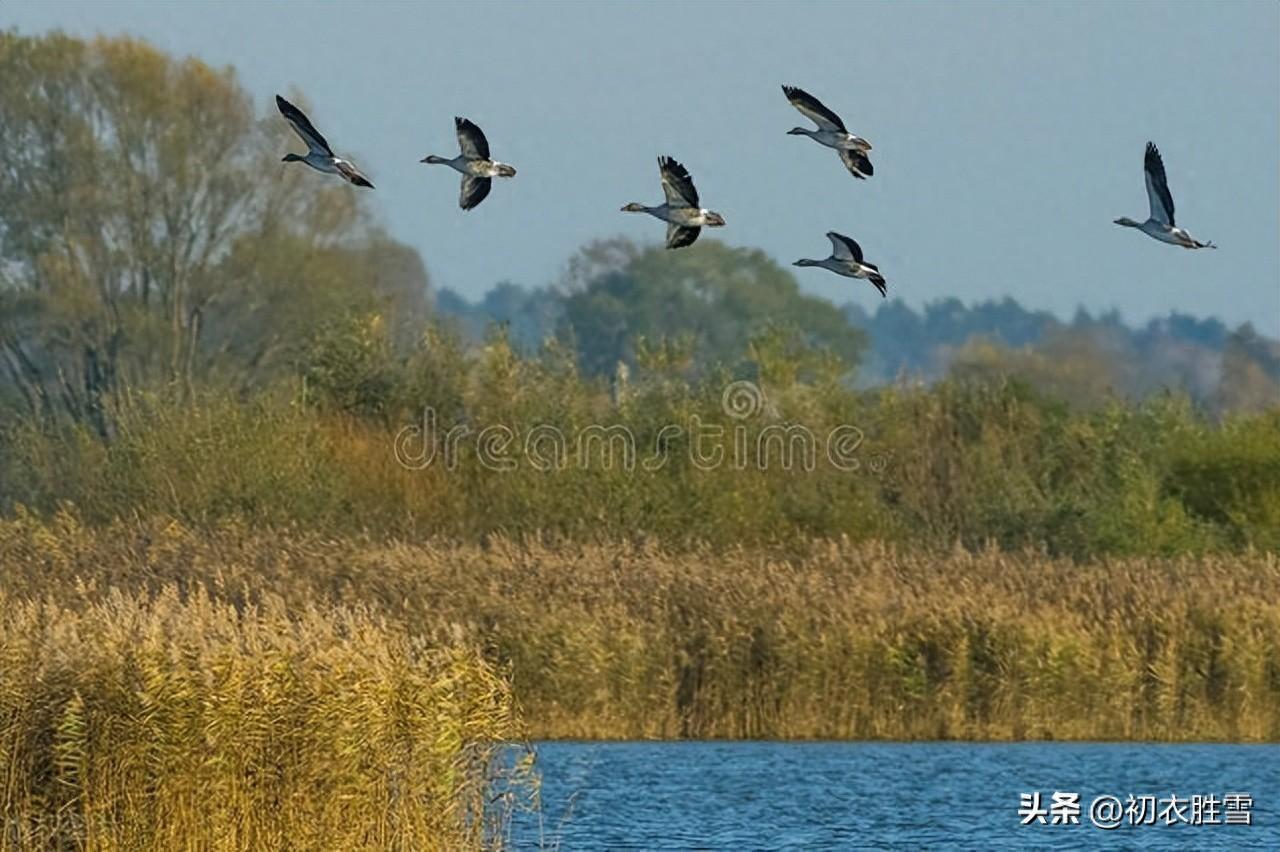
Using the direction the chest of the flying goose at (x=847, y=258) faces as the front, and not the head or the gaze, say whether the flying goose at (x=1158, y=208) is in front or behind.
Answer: behind

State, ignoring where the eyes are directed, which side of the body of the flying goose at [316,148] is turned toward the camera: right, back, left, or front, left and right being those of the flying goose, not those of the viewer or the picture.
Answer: left

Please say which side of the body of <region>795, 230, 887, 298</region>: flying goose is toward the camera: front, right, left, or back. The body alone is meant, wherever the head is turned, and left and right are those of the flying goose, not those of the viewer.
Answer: left

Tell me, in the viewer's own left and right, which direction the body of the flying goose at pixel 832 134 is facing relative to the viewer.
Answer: facing to the left of the viewer

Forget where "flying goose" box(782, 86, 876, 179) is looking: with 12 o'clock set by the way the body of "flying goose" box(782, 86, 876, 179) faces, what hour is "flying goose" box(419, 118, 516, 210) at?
"flying goose" box(419, 118, 516, 210) is roughly at 12 o'clock from "flying goose" box(782, 86, 876, 179).

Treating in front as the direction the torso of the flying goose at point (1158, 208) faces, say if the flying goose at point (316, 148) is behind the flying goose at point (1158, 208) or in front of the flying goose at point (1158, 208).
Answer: in front

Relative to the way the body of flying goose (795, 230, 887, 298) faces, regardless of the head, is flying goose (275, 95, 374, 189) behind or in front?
in front

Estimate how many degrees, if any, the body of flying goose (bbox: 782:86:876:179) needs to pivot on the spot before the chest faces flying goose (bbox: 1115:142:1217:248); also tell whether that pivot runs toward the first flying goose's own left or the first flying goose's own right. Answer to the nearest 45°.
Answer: approximately 180°

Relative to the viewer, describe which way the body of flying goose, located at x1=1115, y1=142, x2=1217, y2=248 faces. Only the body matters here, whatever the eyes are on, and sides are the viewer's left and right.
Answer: facing to the left of the viewer

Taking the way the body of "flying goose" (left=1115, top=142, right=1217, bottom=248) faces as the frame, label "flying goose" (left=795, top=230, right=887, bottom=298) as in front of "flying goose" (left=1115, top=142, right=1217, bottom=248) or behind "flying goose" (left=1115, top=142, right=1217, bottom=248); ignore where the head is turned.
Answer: in front

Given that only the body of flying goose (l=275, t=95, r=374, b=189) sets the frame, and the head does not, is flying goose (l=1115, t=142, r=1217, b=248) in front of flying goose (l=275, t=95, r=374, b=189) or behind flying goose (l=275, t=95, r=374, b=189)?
behind

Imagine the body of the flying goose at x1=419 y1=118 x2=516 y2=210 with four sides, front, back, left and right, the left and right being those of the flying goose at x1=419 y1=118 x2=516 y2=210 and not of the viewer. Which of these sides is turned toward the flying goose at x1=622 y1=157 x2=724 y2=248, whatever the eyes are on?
back

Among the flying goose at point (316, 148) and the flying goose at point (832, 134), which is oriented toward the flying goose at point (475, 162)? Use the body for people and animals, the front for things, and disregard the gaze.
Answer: the flying goose at point (832, 134)

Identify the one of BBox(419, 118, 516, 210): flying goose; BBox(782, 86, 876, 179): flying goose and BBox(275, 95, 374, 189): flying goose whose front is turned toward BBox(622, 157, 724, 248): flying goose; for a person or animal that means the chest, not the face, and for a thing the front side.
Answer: BBox(782, 86, 876, 179): flying goose

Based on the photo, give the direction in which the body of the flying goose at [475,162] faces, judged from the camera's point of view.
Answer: to the viewer's left
